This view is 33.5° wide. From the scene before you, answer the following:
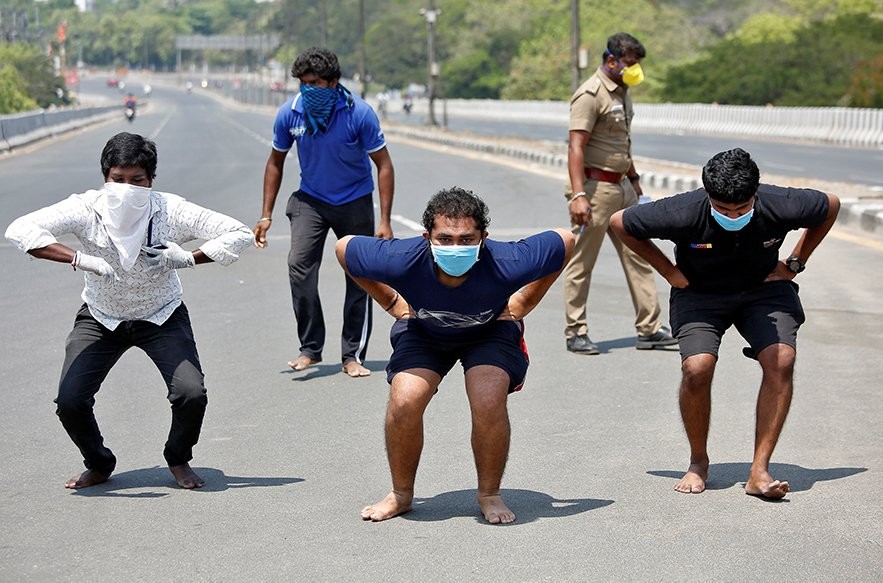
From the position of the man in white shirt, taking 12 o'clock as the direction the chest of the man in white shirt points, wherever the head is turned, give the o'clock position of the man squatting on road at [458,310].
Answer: The man squatting on road is roughly at 10 o'clock from the man in white shirt.

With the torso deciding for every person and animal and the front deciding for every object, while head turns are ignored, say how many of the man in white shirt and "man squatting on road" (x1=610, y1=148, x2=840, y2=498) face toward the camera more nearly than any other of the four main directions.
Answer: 2

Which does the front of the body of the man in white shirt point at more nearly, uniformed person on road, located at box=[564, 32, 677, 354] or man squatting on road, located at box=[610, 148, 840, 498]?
the man squatting on road

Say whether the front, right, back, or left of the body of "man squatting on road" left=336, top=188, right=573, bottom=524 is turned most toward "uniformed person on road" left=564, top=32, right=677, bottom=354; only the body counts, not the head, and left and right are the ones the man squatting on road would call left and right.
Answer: back

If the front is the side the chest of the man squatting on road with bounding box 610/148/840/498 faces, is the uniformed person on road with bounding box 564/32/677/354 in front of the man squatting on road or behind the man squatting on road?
behind

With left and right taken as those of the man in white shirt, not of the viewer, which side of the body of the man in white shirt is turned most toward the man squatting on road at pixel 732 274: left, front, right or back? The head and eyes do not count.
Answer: left

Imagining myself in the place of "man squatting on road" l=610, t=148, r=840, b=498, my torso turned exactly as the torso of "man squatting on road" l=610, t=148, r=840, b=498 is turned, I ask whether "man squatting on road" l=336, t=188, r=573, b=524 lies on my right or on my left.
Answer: on my right

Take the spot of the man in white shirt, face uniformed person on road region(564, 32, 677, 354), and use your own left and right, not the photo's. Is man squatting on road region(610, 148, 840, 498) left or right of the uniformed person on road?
right

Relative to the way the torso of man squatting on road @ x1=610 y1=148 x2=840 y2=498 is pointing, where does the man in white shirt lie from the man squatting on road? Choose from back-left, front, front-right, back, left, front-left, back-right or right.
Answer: right

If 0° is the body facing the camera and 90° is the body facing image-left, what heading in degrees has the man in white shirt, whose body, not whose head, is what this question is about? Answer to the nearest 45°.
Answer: approximately 0°
